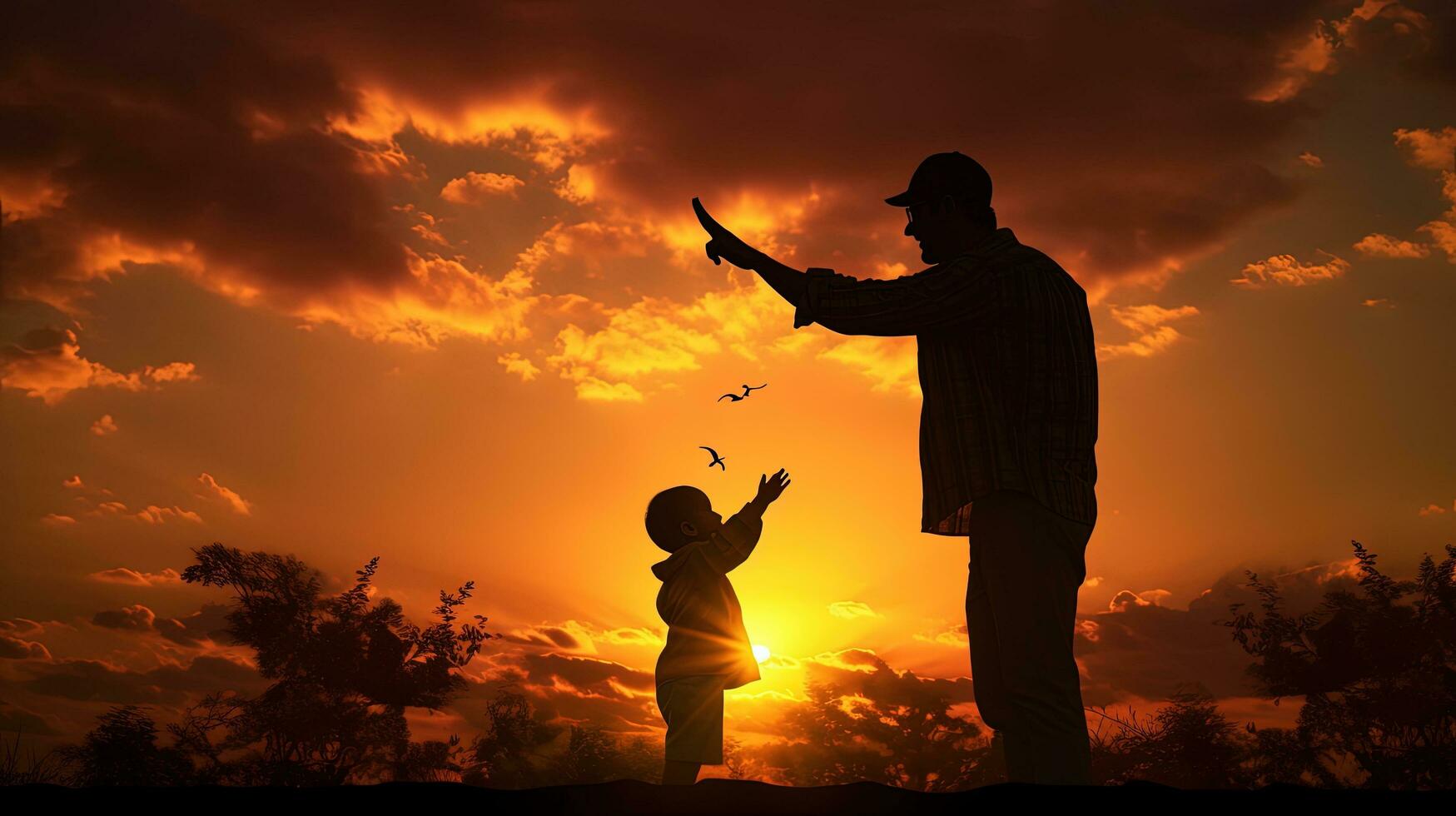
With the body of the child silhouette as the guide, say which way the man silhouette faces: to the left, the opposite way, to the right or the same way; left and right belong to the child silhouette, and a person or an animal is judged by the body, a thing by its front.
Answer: the opposite way

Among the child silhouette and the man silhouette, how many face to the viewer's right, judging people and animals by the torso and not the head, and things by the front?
1

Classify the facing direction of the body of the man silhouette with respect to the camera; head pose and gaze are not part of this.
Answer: to the viewer's left

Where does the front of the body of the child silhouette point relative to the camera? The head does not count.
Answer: to the viewer's right

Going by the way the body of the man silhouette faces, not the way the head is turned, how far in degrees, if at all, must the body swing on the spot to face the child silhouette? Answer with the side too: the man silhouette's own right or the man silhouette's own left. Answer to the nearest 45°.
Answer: approximately 45° to the man silhouette's own right
